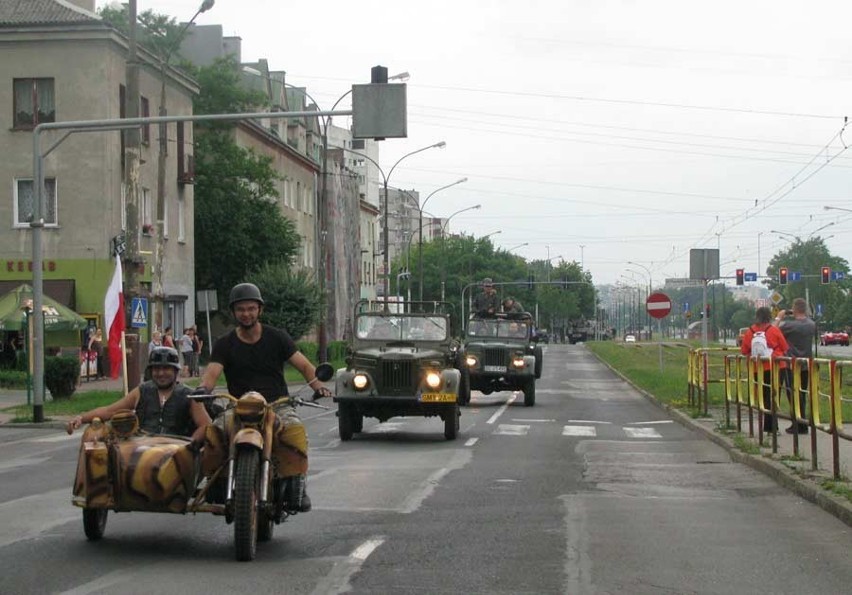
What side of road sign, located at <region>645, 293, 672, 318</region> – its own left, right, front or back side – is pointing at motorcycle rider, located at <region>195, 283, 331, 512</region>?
front

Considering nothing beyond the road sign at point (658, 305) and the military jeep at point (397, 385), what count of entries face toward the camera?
2

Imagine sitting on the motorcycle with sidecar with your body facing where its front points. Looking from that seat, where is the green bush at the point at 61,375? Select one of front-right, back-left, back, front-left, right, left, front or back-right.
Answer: back

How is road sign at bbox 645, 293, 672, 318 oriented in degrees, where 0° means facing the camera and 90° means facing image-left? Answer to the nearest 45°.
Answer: approximately 0°

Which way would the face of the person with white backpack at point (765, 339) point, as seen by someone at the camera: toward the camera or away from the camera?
away from the camera

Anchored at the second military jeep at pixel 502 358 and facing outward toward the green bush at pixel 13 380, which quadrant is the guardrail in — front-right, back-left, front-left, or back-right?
back-left
